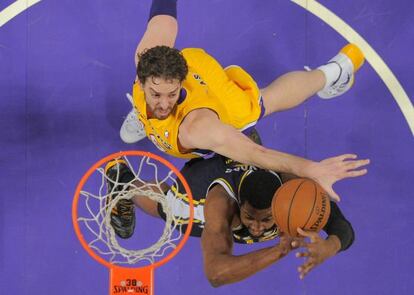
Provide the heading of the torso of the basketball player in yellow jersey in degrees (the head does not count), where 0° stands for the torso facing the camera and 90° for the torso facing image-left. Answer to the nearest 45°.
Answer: approximately 45°
